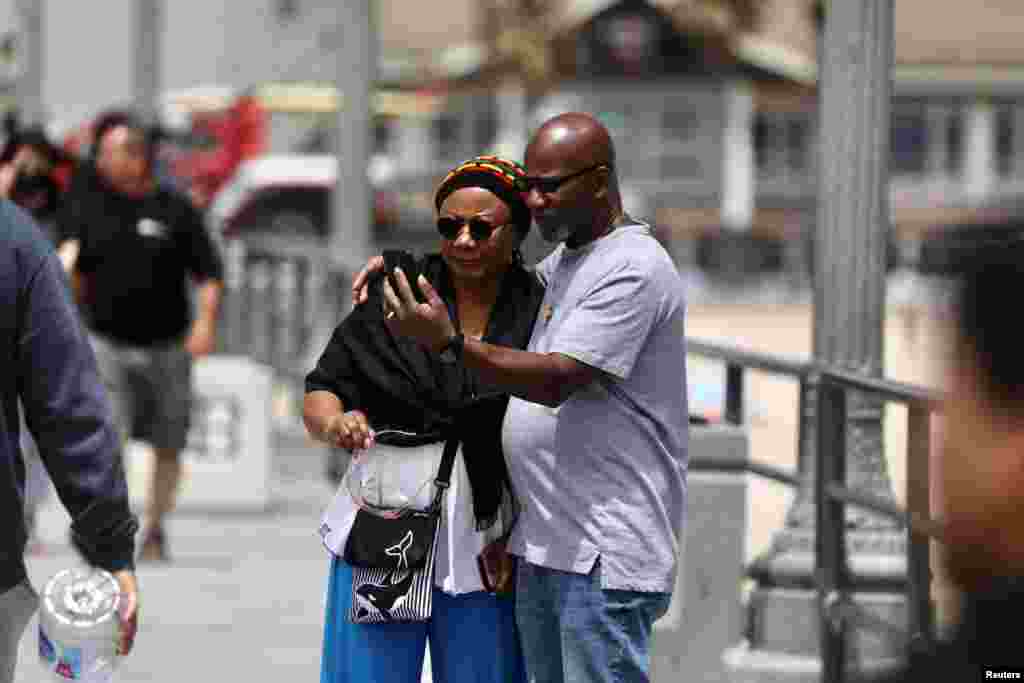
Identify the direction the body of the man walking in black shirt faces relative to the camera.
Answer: toward the camera

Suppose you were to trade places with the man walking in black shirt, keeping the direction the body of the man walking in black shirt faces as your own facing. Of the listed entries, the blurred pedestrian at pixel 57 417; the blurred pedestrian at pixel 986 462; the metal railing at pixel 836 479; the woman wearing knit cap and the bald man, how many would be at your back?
0

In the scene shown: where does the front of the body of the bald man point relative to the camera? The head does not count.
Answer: to the viewer's left

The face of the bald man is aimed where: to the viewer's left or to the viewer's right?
to the viewer's left

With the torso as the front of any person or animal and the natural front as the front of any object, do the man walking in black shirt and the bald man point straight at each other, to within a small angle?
no

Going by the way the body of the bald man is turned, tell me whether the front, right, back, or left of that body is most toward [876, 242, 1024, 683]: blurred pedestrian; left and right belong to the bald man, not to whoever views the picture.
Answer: left

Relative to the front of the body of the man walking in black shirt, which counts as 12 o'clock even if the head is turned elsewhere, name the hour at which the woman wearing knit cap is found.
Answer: The woman wearing knit cap is roughly at 12 o'clock from the man walking in black shirt.

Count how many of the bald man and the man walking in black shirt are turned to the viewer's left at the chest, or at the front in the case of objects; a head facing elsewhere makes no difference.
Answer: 1

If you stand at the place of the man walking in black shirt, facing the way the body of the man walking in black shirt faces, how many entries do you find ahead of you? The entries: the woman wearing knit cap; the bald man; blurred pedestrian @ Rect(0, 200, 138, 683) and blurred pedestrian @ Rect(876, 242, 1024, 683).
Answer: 4

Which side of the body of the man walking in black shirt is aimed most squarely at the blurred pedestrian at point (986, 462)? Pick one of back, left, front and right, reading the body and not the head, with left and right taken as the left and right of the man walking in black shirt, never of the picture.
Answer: front

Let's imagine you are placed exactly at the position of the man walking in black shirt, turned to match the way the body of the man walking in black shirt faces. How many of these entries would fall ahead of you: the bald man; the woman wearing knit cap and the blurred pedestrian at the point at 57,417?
3

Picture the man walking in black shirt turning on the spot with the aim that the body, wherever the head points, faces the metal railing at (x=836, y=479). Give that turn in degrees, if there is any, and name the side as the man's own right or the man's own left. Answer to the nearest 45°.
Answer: approximately 45° to the man's own left

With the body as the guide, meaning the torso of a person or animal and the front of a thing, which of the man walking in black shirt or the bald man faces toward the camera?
the man walking in black shirt

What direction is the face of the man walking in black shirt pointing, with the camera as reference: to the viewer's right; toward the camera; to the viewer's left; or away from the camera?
toward the camera

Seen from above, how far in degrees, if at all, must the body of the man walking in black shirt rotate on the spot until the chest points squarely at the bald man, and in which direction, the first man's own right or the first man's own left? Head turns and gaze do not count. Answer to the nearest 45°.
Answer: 0° — they already face them

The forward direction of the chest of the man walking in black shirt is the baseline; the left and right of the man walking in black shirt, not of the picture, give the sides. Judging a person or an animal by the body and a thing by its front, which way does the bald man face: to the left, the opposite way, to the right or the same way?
to the right

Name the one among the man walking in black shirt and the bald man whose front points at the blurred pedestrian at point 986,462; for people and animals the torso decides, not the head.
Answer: the man walking in black shirt
